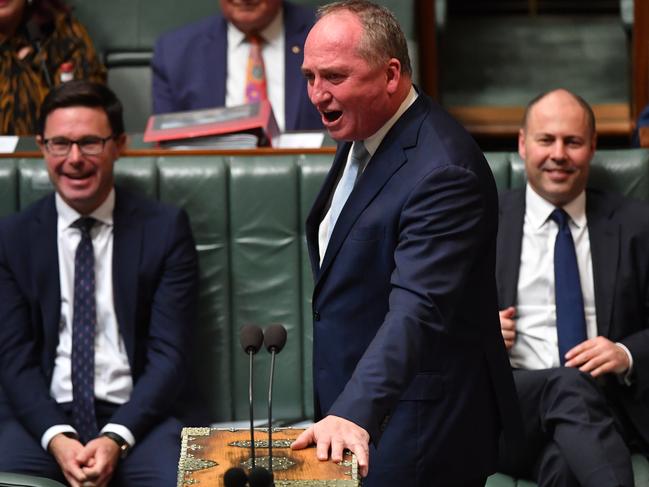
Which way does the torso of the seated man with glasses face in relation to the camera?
toward the camera

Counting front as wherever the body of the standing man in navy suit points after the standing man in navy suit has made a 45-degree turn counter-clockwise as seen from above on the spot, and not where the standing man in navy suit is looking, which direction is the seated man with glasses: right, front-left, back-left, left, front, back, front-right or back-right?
back-right

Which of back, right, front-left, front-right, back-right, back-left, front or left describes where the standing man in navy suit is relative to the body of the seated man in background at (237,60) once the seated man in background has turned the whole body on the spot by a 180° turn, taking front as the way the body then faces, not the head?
back

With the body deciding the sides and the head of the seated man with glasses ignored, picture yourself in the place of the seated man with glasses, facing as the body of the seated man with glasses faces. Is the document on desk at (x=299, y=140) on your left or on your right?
on your left

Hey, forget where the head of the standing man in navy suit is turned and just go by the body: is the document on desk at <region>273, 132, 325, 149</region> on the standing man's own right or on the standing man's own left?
on the standing man's own right

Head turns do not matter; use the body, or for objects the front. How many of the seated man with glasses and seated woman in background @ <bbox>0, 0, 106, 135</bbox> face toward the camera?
2

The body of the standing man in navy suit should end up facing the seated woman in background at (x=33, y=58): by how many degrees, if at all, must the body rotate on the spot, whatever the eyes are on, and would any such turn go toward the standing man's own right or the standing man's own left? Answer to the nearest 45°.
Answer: approximately 90° to the standing man's own right

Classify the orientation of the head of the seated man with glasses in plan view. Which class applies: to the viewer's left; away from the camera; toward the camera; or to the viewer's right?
toward the camera

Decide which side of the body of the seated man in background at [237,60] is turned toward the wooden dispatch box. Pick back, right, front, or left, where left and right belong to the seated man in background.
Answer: front

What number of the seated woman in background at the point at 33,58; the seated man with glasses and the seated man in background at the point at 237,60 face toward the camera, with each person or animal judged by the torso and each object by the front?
3

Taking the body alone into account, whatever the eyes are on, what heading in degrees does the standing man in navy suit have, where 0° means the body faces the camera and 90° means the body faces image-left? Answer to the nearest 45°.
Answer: approximately 45°

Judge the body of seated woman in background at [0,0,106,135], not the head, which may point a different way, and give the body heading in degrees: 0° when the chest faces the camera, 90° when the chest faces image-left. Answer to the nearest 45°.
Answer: approximately 0°

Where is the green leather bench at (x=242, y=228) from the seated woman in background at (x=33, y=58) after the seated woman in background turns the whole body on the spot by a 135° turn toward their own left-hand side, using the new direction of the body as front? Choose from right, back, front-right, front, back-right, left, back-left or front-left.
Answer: right

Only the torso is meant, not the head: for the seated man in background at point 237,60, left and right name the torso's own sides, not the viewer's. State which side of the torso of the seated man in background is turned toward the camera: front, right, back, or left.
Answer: front

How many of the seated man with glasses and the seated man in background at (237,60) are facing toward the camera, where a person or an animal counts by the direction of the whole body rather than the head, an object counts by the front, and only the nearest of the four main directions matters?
2

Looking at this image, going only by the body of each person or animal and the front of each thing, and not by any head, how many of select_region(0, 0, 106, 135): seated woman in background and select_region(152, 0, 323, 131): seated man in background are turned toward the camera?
2

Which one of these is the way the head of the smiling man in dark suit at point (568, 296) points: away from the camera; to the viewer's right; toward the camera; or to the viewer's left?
toward the camera

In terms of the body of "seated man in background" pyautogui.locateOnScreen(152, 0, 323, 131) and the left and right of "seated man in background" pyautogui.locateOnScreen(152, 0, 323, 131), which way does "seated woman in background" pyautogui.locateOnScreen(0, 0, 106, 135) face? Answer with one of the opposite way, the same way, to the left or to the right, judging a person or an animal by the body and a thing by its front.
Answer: the same way

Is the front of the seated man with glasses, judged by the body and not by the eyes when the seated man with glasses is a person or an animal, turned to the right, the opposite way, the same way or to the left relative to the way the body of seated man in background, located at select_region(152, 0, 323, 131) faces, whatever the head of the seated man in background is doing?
the same way

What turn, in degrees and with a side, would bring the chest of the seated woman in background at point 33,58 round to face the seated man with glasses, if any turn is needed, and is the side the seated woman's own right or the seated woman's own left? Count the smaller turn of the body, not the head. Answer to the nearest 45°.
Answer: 0° — they already face them
